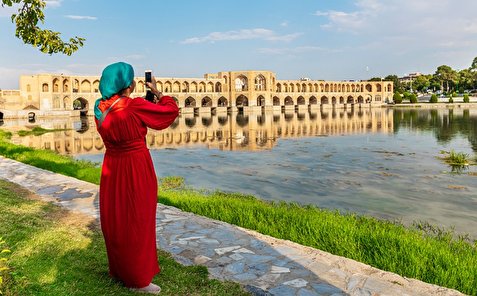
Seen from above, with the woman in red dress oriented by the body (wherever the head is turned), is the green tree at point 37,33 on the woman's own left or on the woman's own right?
on the woman's own left

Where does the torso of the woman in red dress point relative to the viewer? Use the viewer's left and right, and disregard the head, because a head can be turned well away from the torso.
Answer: facing away from the viewer and to the right of the viewer
